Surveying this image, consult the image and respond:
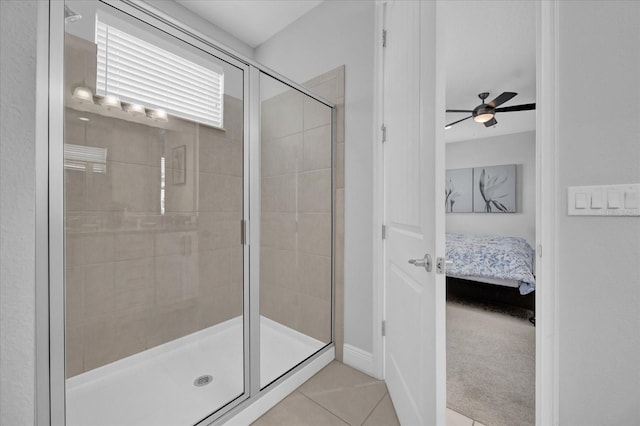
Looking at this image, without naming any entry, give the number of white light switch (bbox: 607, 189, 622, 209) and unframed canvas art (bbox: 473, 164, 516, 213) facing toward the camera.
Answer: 2

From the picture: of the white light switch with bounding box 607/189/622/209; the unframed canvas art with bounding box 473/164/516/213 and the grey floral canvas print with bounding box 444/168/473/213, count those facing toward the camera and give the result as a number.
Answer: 3

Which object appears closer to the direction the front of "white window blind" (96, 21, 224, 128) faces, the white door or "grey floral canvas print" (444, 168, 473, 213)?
the white door

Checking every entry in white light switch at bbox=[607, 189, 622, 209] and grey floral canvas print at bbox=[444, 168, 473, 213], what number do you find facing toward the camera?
2

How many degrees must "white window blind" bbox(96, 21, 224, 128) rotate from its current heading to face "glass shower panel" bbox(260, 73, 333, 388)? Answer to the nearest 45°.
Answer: approximately 45° to its left

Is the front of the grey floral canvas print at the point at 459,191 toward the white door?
yes

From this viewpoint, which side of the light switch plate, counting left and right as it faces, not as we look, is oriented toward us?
front

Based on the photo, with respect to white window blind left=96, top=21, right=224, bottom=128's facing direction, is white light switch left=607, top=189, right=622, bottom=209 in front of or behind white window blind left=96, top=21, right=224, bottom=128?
in front

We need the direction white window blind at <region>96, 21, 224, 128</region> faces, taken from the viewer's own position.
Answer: facing the viewer and to the right of the viewer

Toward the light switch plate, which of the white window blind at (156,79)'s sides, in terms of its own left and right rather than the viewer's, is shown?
front

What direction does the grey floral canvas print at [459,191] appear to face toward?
toward the camera
